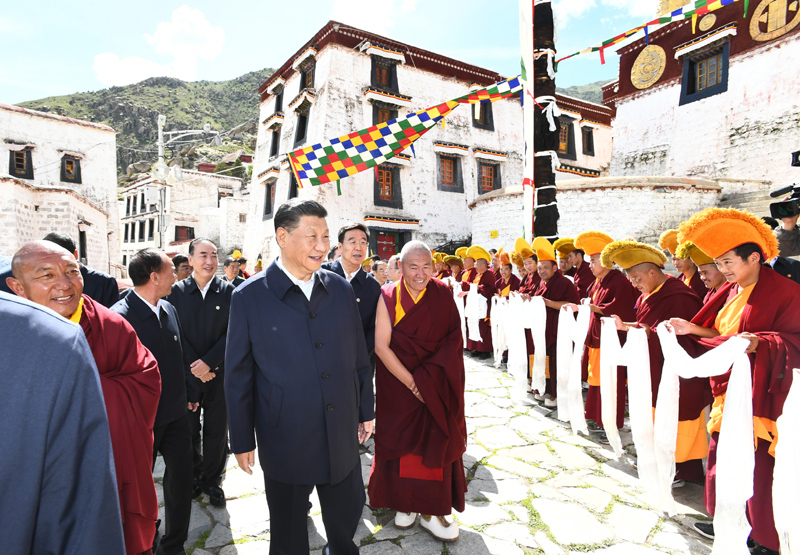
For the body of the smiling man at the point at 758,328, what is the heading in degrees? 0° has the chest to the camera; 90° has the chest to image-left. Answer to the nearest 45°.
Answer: approximately 45°

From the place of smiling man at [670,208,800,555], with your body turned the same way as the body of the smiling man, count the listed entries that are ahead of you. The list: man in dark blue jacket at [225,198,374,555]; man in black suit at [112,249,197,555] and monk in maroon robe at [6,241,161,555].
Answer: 3

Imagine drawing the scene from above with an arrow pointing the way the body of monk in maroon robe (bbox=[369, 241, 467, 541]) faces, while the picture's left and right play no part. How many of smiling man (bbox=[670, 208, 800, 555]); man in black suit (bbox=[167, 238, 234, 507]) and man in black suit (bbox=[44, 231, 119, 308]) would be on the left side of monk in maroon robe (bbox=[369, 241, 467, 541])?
1

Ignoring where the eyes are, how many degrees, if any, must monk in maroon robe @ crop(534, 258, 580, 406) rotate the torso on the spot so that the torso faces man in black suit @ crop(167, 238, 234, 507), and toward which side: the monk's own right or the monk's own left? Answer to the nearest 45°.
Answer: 0° — they already face them

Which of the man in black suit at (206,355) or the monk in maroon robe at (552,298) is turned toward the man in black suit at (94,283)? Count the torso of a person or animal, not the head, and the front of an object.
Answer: the monk in maroon robe

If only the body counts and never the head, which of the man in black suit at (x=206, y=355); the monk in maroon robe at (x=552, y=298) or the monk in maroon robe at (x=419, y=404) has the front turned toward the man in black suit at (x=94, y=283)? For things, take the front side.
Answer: the monk in maroon robe at (x=552, y=298)

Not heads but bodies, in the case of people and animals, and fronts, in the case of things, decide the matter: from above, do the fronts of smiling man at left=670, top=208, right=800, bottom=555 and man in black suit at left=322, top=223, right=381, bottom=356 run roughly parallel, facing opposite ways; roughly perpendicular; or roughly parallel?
roughly perpendicular

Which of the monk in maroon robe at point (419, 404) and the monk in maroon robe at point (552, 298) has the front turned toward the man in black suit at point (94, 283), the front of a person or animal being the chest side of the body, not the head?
the monk in maroon robe at point (552, 298)

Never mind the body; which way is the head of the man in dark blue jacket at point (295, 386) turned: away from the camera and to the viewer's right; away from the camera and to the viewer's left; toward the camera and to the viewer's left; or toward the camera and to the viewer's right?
toward the camera and to the viewer's right

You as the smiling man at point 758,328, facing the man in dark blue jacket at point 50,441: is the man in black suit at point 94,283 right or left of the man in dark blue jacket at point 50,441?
right

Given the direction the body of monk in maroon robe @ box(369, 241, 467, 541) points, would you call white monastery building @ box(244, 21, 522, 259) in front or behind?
behind

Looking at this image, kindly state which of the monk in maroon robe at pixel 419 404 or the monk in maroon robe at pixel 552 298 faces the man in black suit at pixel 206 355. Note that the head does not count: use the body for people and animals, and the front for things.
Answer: the monk in maroon robe at pixel 552 298

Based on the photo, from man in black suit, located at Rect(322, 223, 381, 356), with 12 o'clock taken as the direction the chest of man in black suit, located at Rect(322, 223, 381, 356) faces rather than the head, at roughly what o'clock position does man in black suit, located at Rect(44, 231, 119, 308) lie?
man in black suit, located at Rect(44, 231, 119, 308) is roughly at 3 o'clock from man in black suit, located at Rect(322, 223, 381, 356).

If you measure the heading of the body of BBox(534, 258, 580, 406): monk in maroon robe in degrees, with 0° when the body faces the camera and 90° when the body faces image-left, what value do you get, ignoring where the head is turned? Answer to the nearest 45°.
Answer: approximately 45°

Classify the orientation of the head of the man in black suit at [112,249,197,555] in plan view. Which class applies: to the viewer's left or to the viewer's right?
to the viewer's right
